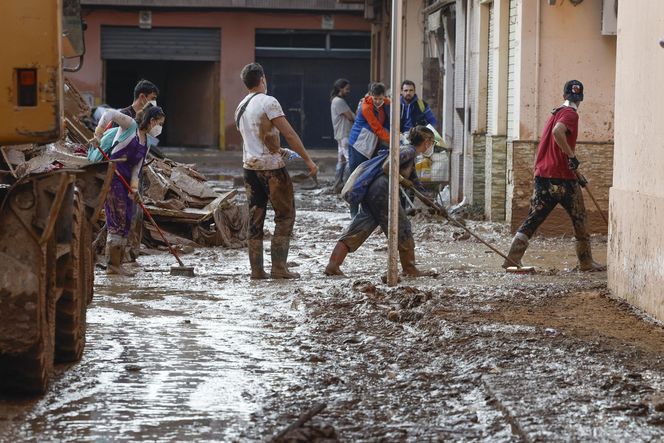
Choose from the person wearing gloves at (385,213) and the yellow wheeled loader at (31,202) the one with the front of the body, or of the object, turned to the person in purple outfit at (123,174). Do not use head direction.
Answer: the yellow wheeled loader

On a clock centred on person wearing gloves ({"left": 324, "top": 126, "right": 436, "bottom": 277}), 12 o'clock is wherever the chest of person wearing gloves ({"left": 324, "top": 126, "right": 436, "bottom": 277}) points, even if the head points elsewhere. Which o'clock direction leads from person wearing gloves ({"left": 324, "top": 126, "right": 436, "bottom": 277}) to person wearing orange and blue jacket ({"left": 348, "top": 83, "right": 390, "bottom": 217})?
person wearing orange and blue jacket ({"left": 348, "top": 83, "right": 390, "bottom": 217}) is roughly at 9 o'clock from person wearing gloves ({"left": 324, "top": 126, "right": 436, "bottom": 277}).

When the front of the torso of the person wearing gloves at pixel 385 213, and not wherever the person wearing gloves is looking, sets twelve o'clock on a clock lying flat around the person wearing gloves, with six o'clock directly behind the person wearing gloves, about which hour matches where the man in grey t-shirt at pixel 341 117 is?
The man in grey t-shirt is roughly at 9 o'clock from the person wearing gloves.

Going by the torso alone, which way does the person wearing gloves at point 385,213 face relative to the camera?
to the viewer's right

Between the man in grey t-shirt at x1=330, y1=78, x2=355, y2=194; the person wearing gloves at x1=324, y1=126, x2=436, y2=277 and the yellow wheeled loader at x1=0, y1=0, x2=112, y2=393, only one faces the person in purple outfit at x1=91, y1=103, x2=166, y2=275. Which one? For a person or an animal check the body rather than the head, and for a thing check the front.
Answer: the yellow wheeled loader

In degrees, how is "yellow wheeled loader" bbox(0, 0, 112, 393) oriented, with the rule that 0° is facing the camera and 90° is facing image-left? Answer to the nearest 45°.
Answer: approximately 180°

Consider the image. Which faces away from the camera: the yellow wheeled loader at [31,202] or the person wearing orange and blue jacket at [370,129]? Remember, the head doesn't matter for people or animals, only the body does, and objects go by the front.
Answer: the yellow wheeled loader

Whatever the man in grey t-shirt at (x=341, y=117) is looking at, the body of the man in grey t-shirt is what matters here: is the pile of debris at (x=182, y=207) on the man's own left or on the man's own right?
on the man's own right
